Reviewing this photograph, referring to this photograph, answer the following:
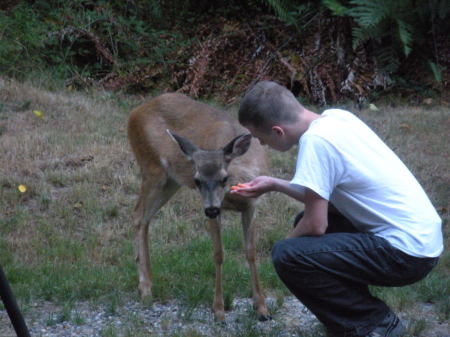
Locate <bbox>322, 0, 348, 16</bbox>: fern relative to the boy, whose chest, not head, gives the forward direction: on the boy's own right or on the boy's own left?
on the boy's own right

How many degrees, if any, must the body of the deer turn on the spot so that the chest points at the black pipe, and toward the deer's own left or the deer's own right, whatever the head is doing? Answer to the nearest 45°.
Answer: approximately 45° to the deer's own right

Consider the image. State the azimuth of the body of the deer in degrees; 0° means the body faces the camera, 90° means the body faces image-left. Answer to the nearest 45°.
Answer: approximately 315°

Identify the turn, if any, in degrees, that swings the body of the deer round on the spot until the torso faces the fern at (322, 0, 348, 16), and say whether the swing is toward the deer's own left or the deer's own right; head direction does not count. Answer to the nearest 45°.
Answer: approximately 135° to the deer's own left

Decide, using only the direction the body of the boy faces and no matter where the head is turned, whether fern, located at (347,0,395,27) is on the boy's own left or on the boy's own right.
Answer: on the boy's own right

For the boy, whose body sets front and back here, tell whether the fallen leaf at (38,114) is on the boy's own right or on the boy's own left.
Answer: on the boy's own right

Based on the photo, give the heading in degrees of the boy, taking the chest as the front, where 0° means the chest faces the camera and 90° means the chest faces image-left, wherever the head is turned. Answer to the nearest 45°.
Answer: approximately 90°

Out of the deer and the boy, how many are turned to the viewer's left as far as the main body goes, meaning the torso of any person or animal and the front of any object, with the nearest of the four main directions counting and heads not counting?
1

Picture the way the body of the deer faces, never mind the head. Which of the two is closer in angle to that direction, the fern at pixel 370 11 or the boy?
the boy

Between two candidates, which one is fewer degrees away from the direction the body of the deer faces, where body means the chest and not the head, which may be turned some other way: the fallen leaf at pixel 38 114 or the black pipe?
the black pipe

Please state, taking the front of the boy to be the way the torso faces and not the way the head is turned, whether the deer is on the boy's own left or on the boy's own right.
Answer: on the boy's own right

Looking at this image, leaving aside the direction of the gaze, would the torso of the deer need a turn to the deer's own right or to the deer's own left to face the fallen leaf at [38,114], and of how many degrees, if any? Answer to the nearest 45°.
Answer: approximately 180°
